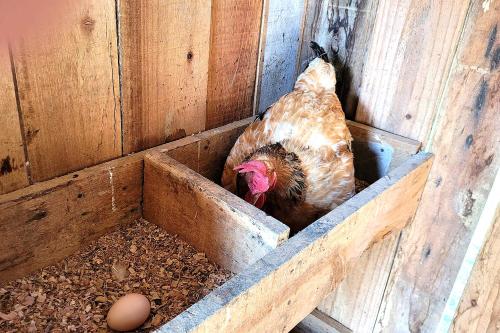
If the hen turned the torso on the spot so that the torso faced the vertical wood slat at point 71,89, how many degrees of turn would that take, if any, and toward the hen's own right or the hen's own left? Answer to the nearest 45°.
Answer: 0° — it already faces it

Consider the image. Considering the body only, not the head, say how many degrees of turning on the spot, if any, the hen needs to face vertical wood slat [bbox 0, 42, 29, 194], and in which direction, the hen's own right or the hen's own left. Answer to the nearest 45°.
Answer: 0° — it already faces it

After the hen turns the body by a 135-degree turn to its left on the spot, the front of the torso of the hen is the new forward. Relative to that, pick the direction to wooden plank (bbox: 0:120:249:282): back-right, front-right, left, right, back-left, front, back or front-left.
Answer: back-right

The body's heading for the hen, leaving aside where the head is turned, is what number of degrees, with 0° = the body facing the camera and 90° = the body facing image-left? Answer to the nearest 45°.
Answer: approximately 45°
